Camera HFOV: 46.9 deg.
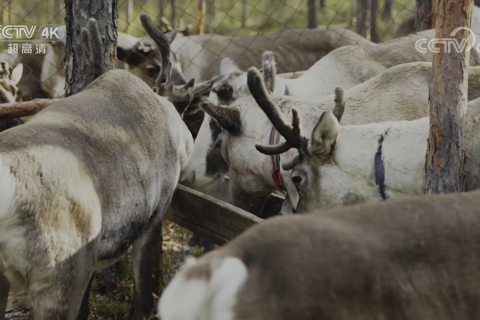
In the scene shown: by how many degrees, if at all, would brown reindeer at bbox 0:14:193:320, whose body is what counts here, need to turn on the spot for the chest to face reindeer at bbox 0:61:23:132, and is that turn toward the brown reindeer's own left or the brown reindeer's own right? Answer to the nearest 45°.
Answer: approximately 45° to the brown reindeer's own left

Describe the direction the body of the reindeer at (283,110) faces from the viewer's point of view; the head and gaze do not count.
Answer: to the viewer's left

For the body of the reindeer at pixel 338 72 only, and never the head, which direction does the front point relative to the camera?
to the viewer's left

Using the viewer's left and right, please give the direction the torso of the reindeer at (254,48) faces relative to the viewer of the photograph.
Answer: facing to the left of the viewer

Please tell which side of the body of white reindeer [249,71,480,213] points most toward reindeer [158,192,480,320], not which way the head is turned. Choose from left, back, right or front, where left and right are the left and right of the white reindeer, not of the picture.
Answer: left

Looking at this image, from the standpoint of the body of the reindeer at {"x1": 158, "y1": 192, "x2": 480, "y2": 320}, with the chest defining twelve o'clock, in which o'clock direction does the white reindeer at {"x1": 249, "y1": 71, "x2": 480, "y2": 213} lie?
The white reindeer is roughly at 9 o'clock from the reindeer.

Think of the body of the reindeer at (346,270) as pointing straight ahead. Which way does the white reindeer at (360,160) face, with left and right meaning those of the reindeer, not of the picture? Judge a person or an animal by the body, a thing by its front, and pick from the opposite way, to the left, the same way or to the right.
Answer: the opposite way

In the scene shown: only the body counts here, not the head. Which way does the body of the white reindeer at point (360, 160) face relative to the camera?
to the viewer's left

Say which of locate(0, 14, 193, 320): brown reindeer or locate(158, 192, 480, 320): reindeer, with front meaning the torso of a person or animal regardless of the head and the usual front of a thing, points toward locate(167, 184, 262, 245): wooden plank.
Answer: the brown reindeer
